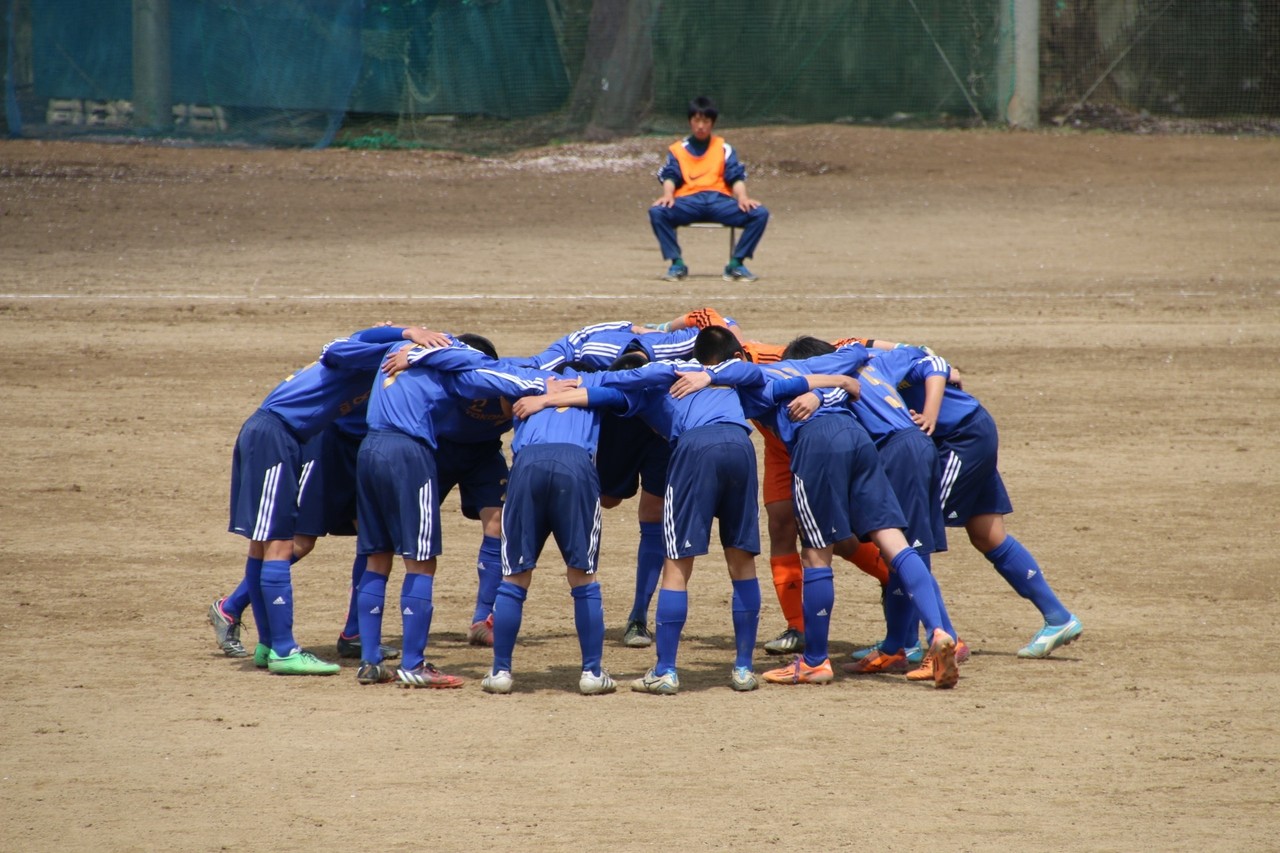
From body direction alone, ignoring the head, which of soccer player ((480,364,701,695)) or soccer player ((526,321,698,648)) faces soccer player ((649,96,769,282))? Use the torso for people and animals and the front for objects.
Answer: soccer player ((480,364,701,695))

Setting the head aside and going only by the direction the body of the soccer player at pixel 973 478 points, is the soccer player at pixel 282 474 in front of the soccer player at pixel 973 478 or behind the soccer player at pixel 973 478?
in front

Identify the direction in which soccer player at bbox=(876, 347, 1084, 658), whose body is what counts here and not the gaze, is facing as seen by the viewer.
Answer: to the viewer's left

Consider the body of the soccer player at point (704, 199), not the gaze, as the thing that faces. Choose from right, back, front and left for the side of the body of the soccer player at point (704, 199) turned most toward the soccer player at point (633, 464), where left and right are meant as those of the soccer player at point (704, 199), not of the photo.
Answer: front

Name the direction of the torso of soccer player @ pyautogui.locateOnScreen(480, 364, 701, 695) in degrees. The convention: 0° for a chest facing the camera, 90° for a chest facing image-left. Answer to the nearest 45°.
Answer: approximately 180°

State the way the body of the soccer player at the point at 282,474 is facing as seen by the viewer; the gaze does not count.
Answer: to the viewer's right

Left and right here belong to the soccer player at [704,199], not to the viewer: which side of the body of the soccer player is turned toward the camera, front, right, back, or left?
front

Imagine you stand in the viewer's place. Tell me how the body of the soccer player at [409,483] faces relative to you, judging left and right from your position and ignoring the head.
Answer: facing away from the viewer and to the right of the viewer

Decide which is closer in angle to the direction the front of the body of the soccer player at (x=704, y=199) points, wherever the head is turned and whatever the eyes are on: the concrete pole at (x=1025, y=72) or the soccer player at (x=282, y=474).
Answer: the soccer player

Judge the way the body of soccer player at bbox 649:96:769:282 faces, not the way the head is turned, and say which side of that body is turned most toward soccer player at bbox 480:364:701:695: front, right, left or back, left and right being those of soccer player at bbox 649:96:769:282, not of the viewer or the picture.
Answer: front

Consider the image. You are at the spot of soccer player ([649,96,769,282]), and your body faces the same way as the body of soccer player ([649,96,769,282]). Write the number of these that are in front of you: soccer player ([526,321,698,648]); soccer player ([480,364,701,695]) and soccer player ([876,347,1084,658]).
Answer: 3

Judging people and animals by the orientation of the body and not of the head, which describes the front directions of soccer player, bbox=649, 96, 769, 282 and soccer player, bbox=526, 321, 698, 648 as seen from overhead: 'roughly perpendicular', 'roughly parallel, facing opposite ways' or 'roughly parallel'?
roughly parallel
